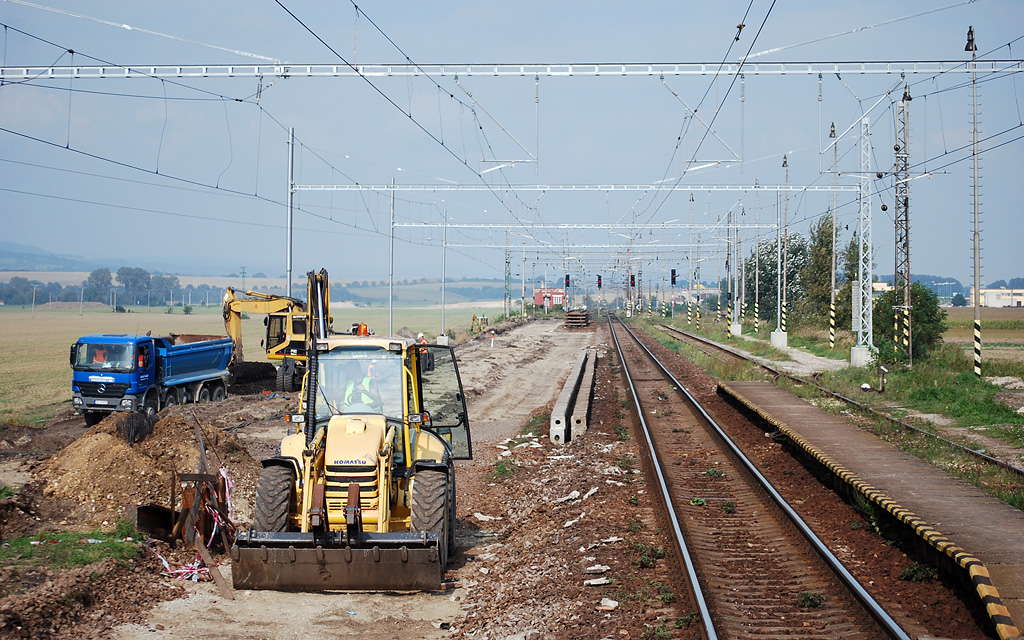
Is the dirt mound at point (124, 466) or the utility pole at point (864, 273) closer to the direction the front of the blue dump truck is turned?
the dirt mound

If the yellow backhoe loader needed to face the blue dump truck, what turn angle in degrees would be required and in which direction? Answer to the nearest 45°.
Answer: approximately 180°

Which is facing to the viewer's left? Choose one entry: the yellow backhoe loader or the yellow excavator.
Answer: the yellow excavator

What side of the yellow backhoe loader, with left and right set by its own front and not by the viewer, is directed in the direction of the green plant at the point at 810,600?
left

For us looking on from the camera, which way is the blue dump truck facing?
facing the viewer and to the left of the viewer

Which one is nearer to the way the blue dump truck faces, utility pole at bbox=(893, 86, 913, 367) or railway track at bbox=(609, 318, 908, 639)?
the railway track

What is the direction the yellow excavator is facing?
to the viewer's left

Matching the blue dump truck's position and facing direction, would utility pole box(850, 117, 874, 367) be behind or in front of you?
behind

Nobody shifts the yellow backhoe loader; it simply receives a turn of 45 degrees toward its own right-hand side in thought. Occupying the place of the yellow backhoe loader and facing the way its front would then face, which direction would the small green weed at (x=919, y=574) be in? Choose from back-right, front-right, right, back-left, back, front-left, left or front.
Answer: back-left

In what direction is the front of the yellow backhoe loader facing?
toward the camera

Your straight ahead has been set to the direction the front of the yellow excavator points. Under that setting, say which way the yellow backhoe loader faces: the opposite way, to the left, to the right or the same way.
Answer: to the left

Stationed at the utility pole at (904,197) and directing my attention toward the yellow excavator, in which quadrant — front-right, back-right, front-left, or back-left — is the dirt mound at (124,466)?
front-left

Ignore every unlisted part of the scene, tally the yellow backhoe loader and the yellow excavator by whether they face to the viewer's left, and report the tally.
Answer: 1
